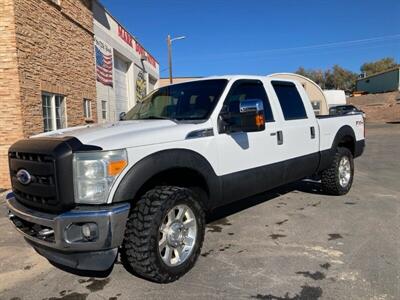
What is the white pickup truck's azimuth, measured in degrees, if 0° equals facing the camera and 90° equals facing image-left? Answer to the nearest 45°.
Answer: approximately 45°

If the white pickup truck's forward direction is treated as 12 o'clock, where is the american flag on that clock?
The american flag is roughly at 4 o'clock from the white pickup truck.

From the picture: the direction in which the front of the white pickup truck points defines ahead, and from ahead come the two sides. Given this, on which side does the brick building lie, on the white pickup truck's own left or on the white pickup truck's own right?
on the white pickup truck's own right
